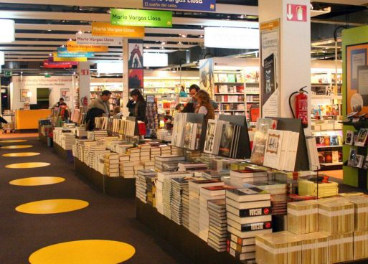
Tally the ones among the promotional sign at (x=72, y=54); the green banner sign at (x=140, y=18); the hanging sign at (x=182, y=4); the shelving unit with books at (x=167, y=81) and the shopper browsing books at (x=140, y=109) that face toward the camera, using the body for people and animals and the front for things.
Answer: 4

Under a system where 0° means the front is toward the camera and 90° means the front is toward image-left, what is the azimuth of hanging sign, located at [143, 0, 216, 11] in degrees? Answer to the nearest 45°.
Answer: approximately 0°

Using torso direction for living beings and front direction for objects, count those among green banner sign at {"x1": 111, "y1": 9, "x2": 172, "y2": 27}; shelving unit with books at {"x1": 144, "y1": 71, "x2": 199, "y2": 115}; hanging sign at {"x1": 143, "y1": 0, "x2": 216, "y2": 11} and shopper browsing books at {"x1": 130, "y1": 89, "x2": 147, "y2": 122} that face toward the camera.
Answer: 3

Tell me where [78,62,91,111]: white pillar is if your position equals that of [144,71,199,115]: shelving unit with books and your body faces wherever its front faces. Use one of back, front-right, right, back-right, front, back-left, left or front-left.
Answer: right

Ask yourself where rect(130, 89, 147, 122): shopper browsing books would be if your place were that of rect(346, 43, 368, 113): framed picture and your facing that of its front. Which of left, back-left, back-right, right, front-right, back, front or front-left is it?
front-right

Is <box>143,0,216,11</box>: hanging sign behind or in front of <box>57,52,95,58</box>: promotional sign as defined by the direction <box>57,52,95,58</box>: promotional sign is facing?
in front

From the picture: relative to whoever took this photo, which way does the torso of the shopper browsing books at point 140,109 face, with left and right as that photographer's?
facing to the left of the viewer

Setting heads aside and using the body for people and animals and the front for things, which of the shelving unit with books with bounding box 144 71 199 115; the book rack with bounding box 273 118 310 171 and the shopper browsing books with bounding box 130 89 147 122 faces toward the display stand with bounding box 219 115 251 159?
the shelving unit with books

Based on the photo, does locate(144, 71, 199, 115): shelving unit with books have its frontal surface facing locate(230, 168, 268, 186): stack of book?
yes

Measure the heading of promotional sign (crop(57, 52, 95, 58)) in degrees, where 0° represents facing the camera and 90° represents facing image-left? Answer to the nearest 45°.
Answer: approximately 0°

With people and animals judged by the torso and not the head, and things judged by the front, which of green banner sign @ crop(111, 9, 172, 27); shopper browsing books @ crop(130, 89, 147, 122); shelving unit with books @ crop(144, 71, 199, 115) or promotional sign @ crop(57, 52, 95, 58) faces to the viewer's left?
the shopper browsing books

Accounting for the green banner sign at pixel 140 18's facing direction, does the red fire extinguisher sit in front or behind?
in front
